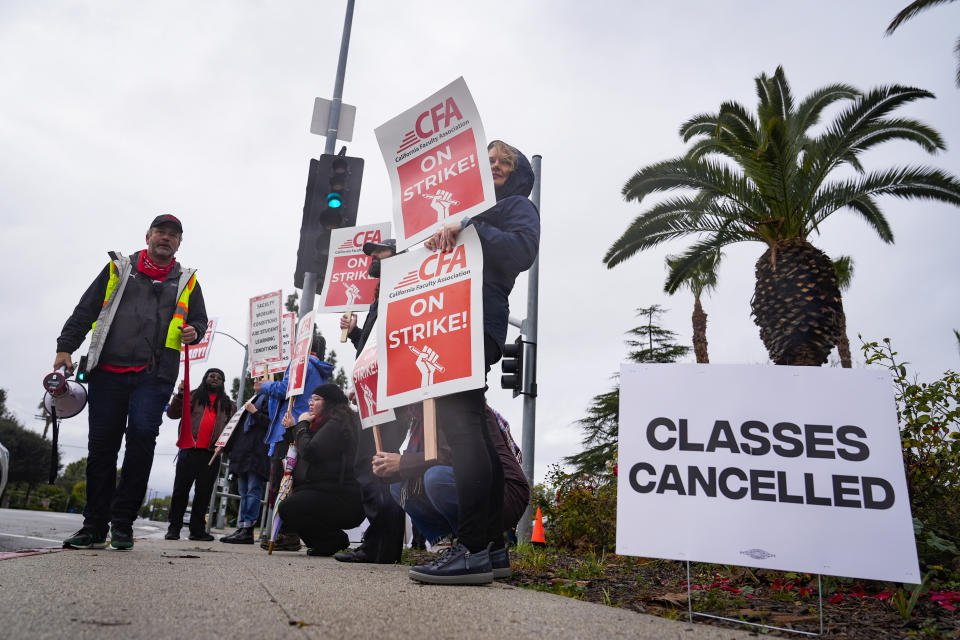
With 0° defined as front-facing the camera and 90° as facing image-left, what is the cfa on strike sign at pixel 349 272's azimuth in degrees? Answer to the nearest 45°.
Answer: approximately 0°

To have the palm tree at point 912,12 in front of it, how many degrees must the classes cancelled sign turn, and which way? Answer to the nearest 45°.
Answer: approximately 180°

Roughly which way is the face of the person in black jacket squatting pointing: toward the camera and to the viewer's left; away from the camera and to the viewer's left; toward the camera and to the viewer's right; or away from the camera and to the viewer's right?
toward the camera and to the viewer's left

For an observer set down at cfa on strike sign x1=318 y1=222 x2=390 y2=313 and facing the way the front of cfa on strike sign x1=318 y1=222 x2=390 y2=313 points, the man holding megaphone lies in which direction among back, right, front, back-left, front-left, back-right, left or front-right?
front-right

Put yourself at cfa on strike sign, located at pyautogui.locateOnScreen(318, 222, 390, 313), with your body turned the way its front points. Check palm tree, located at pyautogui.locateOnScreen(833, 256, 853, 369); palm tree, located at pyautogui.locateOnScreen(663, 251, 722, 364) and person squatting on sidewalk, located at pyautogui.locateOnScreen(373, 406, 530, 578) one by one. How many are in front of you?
1

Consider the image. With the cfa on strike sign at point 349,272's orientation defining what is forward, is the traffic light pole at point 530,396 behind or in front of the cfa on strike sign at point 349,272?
behind

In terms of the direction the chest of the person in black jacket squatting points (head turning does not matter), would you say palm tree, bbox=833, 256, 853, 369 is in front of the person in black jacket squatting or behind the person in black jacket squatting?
behind
